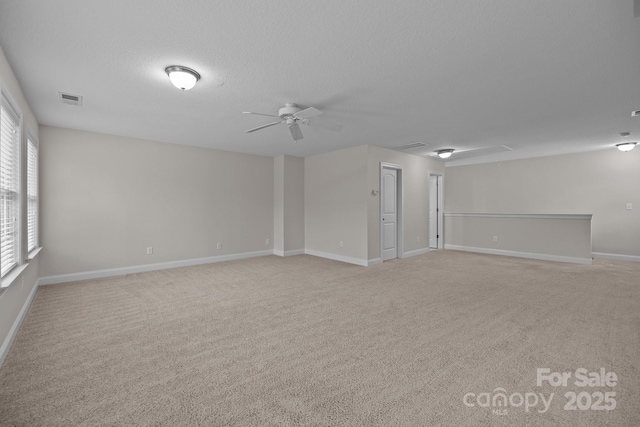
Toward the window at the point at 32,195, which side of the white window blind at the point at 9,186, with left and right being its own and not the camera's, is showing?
left

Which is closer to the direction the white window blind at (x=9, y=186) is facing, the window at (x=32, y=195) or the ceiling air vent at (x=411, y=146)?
the ceiling air vent

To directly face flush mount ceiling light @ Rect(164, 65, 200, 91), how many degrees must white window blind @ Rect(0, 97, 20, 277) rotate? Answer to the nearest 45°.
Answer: approximately 45° to its right

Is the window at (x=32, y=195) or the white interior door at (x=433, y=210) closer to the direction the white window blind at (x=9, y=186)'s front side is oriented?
the white interior door

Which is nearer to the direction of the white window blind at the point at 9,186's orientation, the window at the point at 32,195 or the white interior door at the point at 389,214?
the white interior door

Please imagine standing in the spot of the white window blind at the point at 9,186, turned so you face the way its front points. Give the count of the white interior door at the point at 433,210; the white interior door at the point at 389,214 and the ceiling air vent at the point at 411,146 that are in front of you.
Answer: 3

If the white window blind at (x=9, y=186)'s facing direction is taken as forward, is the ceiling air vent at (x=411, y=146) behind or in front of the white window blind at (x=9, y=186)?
in front

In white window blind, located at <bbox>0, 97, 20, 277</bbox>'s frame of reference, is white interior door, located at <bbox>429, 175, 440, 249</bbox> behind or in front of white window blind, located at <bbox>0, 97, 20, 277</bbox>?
in front

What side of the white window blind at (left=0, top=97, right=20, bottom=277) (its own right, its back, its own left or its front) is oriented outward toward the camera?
right
